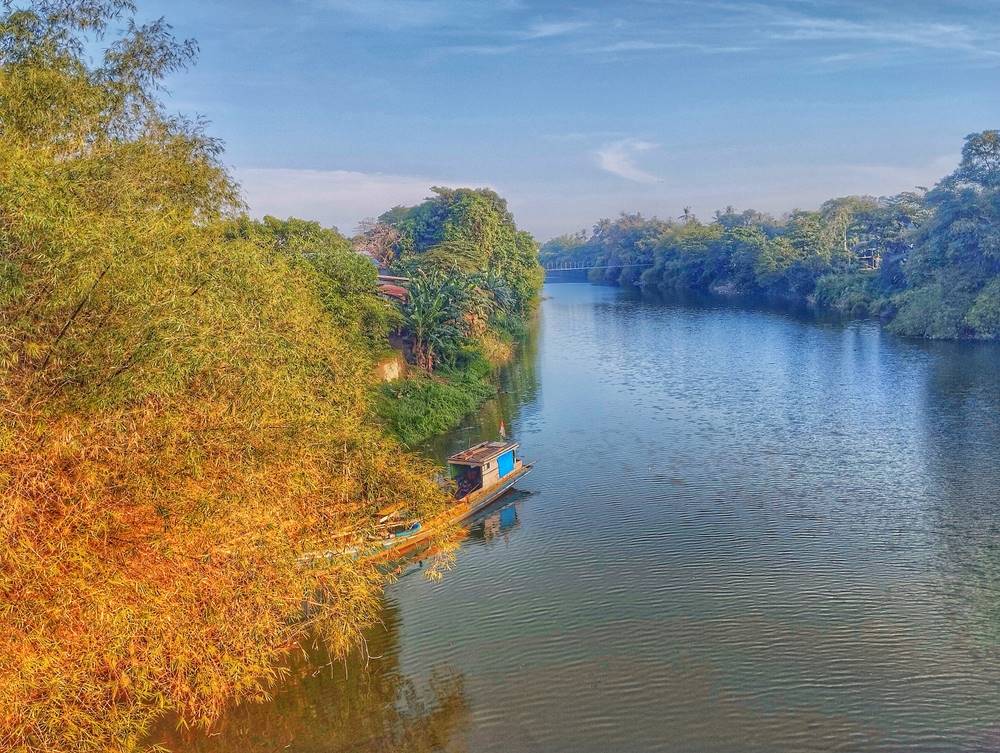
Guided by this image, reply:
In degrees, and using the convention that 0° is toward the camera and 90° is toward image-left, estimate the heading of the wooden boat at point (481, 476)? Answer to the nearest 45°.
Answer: approximately 45°
